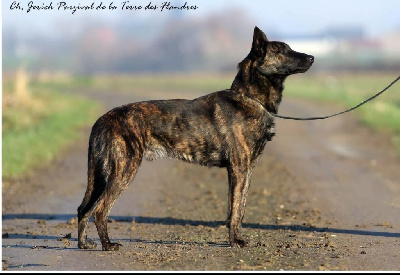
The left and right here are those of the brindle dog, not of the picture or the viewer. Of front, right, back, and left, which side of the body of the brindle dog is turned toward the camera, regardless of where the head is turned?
right
